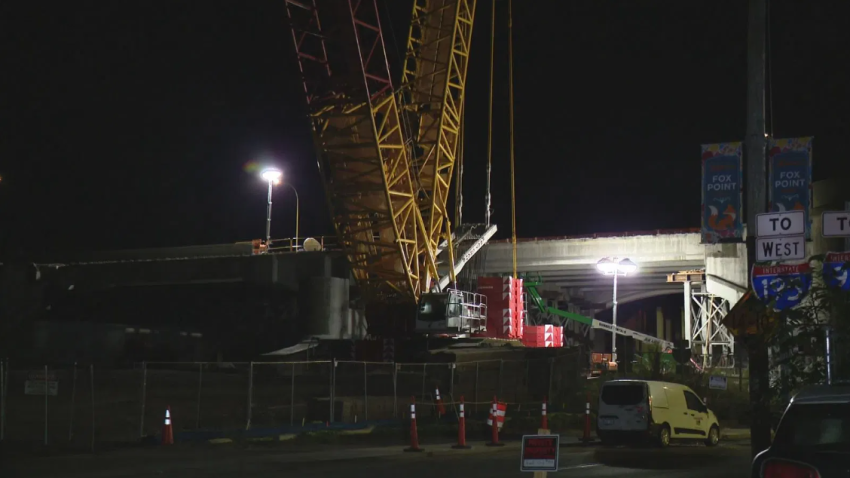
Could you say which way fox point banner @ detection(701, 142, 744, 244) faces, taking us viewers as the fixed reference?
facing the viewer

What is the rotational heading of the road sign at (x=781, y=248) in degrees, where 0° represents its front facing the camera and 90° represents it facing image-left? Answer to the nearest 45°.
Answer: approximately 0°

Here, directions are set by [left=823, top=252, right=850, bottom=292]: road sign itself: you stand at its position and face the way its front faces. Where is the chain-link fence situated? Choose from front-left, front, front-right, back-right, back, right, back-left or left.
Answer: back-right

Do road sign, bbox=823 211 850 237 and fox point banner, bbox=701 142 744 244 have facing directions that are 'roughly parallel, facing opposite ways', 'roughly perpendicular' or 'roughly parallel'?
roughly parallel

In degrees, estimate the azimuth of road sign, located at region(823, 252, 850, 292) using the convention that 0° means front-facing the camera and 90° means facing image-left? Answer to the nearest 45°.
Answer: approximately 0°

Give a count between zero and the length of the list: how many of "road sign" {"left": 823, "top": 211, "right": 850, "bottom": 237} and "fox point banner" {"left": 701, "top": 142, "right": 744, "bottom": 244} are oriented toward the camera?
2

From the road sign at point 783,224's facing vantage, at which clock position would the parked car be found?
The parked car is roughly at 12 o'clock from the road sign.

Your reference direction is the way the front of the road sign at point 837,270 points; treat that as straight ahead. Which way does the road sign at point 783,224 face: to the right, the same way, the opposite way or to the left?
the same way

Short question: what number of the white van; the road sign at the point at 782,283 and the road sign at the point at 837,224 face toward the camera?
2

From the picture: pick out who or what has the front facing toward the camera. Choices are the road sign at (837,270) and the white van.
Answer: the road sign

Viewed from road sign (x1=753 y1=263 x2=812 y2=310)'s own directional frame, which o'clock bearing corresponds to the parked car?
The parked car is roughly at 12 o'clock from the road sign.

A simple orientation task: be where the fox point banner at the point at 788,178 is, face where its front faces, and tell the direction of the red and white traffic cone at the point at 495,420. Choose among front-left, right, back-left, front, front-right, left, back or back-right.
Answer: back-right
